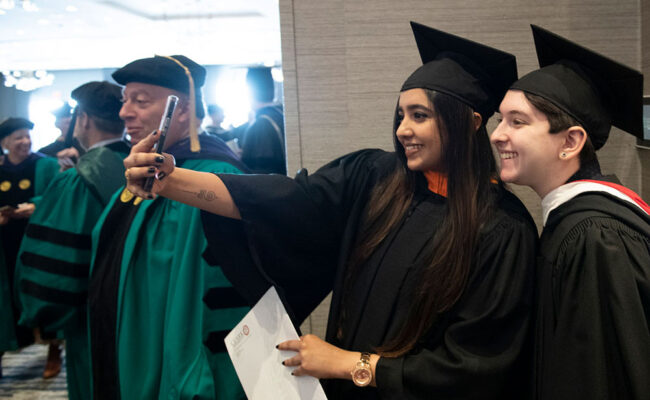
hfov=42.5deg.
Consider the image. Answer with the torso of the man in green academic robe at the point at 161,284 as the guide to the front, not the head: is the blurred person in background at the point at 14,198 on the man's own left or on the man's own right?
on the man's own right

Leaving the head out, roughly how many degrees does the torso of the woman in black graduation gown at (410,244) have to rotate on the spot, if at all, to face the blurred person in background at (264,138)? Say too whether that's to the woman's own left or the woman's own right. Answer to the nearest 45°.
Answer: approximately 135° to the woman's own right

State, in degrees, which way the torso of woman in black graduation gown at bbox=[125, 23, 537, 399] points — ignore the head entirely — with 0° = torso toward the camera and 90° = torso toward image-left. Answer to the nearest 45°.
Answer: approximately 45°

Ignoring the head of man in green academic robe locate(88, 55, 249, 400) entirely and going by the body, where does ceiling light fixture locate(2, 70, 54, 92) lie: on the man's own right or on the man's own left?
on the man's own right
